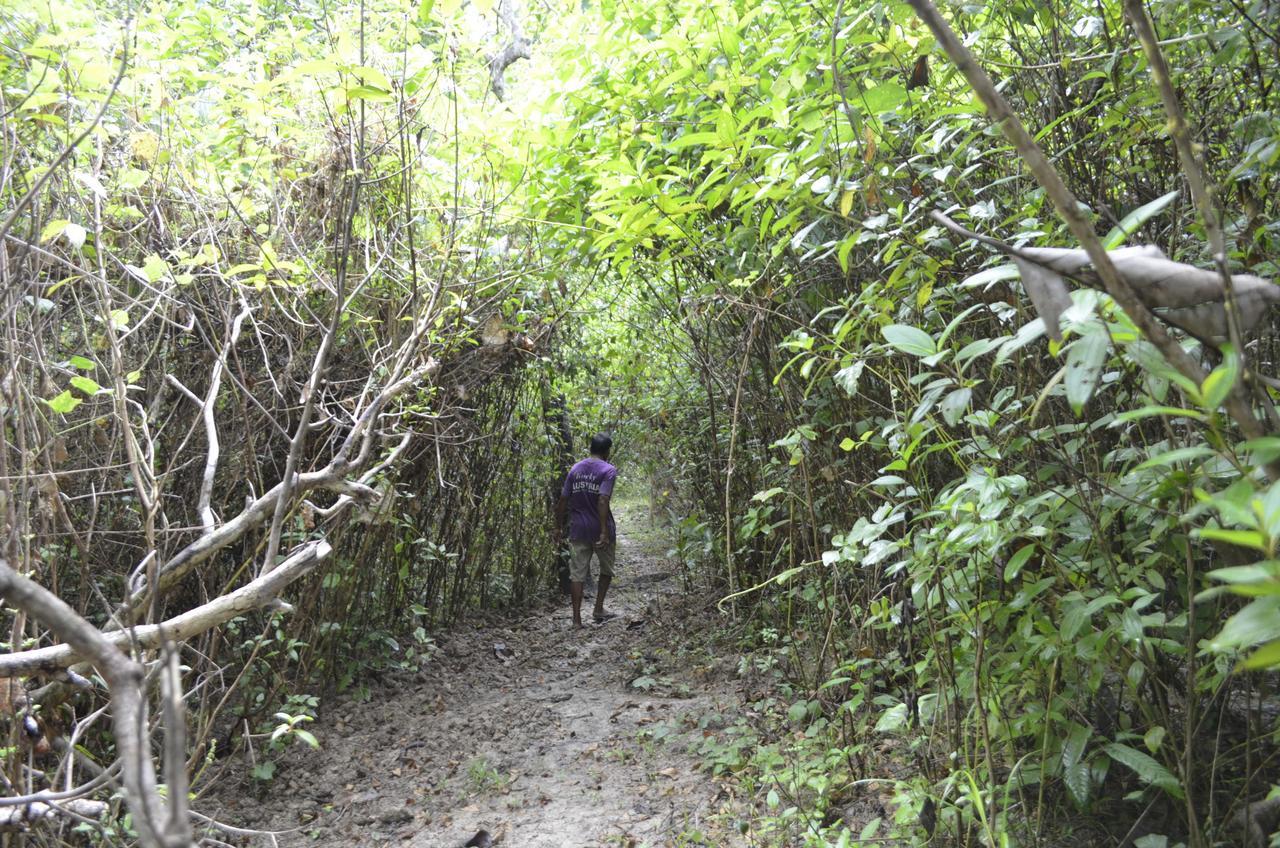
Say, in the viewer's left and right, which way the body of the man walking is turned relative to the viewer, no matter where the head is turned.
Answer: facing away from the viewer and to the right of the viewer

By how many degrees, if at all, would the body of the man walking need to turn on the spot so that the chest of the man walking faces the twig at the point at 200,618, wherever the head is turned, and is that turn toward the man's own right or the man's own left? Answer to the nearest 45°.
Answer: approximately 135° to the man's own right

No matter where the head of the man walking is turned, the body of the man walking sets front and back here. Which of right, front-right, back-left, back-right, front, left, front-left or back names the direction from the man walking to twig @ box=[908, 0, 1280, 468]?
back-right
